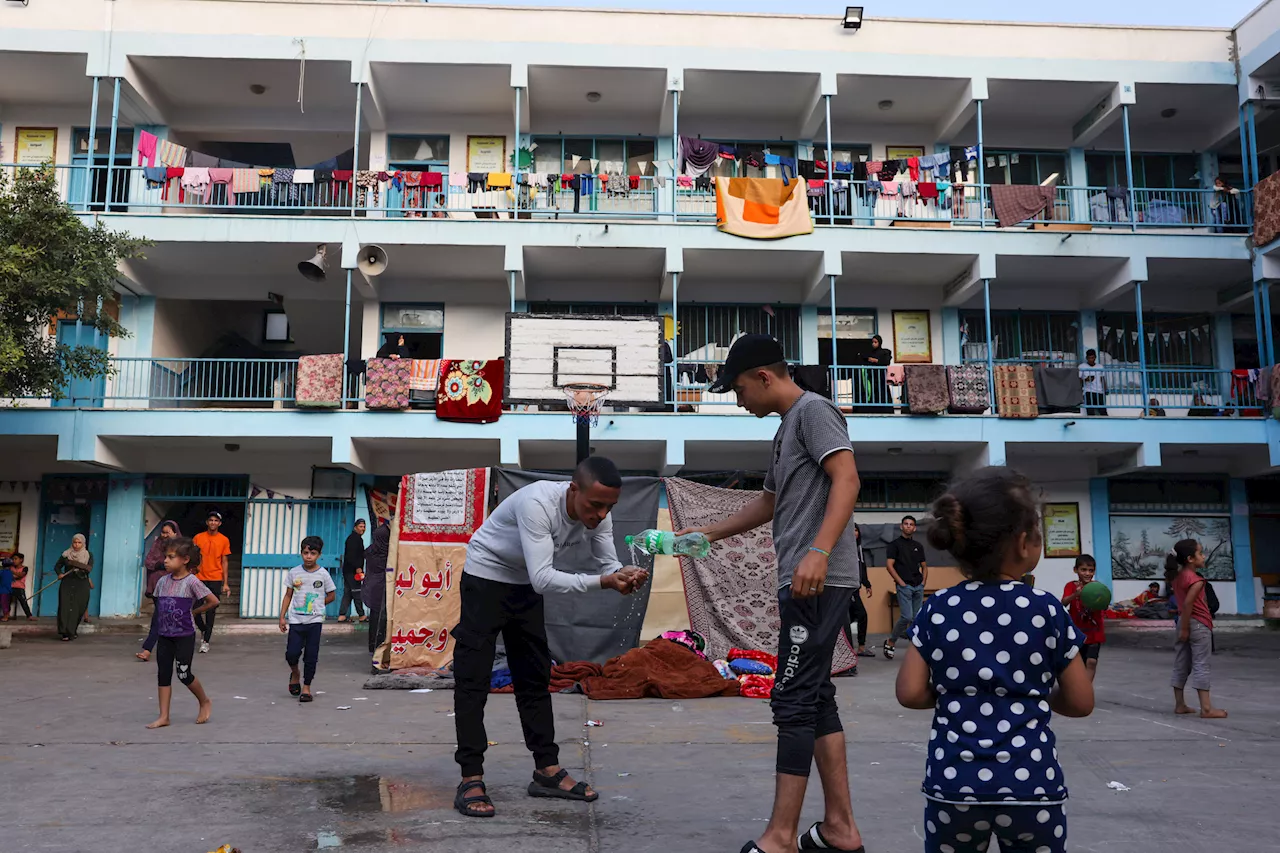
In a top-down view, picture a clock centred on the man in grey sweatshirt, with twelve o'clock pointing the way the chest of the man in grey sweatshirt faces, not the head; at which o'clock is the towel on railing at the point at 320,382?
The towel on railing is roughly at 7 o'clock from the man in grey sweatshirt.

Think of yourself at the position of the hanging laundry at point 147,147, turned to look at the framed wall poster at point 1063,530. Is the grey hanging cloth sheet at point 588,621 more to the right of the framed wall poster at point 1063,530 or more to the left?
right

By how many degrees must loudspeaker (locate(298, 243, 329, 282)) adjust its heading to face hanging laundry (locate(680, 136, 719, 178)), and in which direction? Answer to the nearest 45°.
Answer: approximately 135° to its left

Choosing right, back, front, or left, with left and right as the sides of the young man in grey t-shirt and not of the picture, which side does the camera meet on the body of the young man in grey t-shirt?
left

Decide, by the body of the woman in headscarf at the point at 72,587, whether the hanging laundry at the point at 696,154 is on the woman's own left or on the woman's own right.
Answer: on the woman's own left

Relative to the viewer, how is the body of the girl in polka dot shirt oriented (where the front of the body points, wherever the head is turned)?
away from the camera

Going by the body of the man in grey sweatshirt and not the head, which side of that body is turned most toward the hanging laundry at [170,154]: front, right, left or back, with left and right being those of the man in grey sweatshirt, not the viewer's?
back

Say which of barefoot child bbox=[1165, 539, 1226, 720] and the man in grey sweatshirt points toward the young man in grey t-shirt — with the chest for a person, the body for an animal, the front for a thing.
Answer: the man in grey sweatshirt

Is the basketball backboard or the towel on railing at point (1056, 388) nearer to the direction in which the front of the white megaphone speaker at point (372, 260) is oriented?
the basketball backboard

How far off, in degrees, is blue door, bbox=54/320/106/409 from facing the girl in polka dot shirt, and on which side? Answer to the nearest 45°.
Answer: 0° — it already faces them

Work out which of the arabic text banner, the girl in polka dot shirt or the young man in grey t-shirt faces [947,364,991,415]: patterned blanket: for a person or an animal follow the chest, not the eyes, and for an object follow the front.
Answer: the girl in polka dot shirt

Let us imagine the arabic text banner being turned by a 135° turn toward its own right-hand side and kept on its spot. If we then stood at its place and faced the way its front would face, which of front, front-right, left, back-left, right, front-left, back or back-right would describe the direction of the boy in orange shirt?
front

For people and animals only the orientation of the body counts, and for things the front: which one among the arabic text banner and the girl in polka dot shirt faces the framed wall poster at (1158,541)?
the girl in polka dot shirt

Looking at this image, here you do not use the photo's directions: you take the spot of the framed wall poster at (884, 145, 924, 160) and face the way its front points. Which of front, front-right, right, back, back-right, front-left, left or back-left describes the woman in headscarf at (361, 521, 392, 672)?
front-right
